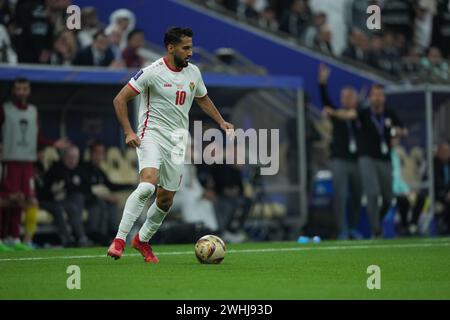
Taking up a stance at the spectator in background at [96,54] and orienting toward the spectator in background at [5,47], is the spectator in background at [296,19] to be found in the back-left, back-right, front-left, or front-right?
back-right

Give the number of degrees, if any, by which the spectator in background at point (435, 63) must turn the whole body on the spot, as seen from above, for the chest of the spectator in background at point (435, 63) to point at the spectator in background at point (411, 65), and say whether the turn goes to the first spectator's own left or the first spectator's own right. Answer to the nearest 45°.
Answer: approximately 45° to the first spectator's own right

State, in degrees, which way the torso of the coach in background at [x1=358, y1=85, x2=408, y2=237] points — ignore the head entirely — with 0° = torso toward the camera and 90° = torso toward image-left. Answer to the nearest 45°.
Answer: approximately 0°

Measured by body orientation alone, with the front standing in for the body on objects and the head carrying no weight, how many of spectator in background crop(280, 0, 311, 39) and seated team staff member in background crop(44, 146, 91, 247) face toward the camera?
2

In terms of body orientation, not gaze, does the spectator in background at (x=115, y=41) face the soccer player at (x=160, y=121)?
yes
